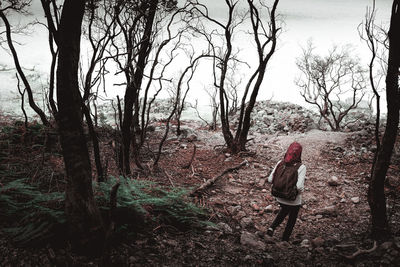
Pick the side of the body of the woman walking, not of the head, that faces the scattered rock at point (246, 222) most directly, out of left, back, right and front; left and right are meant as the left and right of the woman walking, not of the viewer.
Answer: left

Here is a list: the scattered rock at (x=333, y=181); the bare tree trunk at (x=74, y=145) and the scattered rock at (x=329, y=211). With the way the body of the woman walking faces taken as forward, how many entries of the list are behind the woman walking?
1

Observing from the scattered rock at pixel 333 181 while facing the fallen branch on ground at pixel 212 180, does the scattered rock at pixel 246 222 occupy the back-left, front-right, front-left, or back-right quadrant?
front-left

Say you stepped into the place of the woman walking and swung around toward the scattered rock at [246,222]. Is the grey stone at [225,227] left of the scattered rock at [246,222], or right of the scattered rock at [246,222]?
left

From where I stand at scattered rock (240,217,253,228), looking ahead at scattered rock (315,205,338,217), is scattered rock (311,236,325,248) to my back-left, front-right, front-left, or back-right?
front-right

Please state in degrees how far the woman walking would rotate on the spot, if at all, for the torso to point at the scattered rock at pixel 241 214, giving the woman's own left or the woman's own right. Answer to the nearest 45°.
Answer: approximately 90° to the woman's own left

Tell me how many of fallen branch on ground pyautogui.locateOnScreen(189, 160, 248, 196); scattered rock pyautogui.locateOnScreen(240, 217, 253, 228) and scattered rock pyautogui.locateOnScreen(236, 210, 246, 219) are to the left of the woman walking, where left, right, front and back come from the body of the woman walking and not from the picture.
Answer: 3

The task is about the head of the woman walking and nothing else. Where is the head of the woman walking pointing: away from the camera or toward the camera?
away from the camera

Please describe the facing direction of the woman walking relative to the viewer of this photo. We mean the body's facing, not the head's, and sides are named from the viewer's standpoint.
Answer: facing away from the viewer and to the right of the viewer
